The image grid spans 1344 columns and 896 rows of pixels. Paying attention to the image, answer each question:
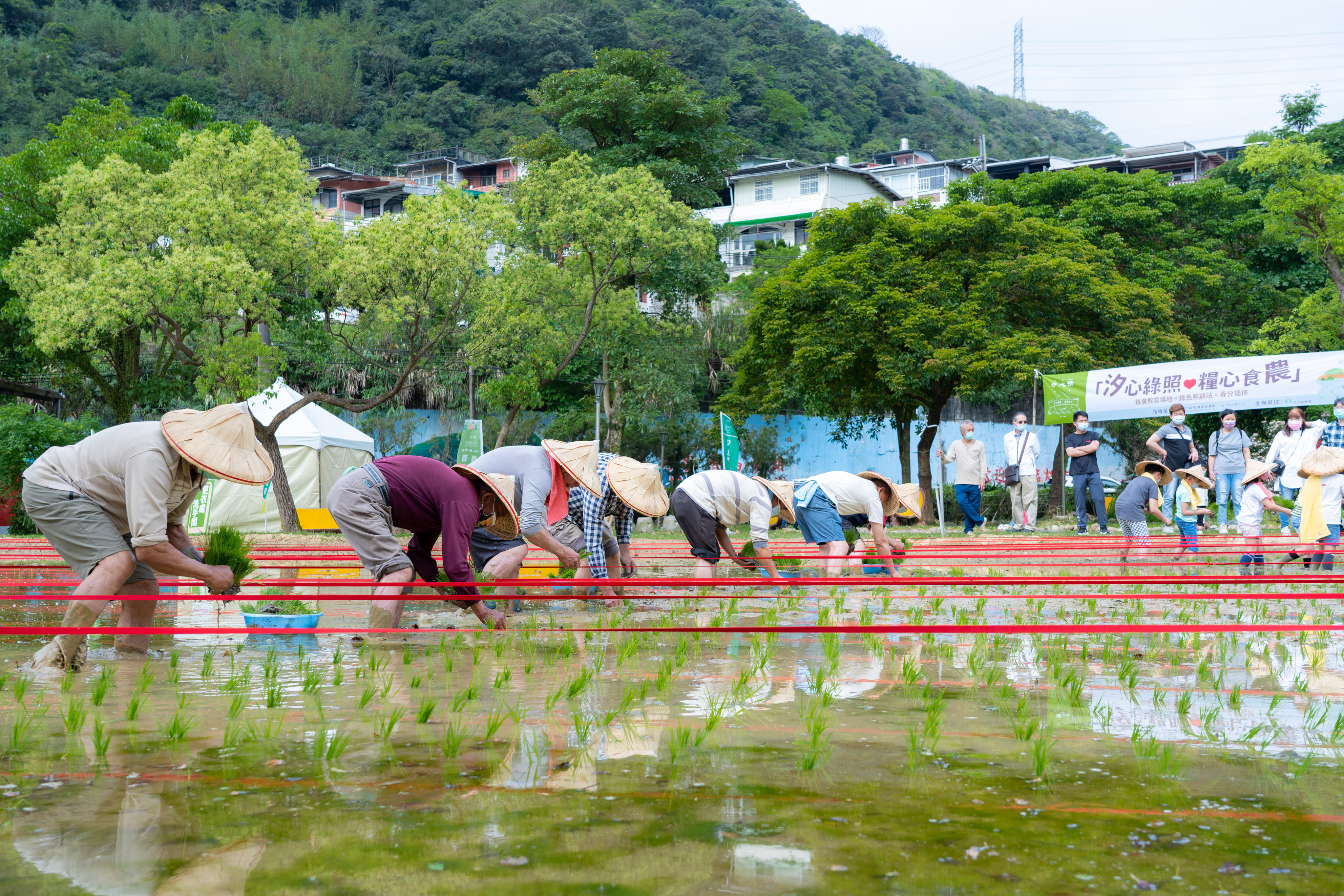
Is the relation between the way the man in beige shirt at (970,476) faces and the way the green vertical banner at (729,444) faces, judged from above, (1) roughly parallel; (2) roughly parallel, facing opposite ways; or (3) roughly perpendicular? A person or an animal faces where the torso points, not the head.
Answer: roughly parallel

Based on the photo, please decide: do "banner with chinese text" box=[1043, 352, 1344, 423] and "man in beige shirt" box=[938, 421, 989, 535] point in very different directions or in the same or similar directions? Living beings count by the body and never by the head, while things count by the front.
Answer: same or similar directions

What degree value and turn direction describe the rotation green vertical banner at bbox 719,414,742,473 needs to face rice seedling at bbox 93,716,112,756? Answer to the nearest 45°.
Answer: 0° — it already faces it

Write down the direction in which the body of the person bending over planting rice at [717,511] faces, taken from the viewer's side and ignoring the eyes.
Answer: to the viewer's right

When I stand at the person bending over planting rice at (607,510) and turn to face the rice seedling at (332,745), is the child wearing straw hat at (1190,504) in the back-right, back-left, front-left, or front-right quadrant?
back-left

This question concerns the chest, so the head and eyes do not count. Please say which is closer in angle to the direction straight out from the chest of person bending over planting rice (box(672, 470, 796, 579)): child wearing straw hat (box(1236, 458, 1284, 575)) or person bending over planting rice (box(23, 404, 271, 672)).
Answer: the child wearing straw hat

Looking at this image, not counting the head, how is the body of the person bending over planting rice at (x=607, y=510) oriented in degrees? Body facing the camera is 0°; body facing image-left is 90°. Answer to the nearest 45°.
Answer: approximately 315°

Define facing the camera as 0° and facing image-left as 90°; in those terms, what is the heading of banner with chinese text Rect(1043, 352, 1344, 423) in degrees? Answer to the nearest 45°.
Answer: approximately 0°

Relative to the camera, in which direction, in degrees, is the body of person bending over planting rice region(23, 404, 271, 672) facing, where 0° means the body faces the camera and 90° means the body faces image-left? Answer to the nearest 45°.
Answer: approximately 270°

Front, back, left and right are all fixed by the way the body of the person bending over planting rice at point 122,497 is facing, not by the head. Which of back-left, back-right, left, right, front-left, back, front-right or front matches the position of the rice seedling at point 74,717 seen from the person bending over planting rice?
right

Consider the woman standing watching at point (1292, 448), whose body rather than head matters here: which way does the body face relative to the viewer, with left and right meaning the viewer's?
facing the viewer

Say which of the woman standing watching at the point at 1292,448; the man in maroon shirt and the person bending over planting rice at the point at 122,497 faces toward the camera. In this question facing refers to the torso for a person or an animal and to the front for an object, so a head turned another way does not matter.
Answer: the woman standing watching

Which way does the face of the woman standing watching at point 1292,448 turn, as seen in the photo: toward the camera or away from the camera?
toward the camera
